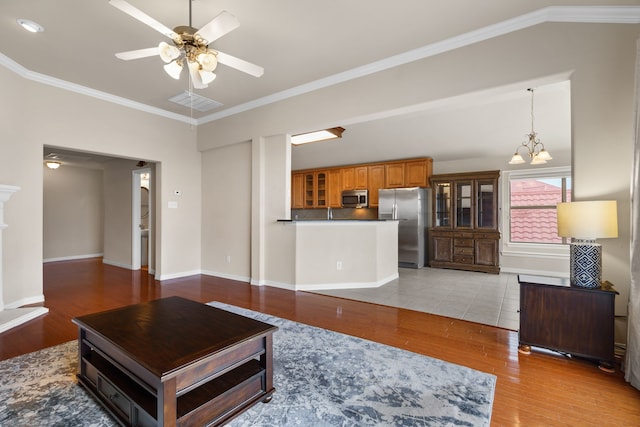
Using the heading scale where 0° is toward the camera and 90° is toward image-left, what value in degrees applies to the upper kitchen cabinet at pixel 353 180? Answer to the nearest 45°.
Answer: approximately 45°

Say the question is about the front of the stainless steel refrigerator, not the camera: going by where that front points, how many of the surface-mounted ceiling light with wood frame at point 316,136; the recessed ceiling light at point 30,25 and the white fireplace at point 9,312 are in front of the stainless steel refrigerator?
3

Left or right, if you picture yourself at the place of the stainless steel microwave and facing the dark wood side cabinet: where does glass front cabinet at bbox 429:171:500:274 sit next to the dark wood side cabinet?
left

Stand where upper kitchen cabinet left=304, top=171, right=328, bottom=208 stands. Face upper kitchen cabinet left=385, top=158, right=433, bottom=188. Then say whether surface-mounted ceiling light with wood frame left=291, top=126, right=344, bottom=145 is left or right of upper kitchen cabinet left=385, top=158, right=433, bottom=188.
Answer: right

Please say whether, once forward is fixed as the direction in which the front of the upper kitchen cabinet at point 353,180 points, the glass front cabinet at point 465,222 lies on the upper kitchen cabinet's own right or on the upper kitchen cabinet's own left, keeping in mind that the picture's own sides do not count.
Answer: on the upper kitchen cabinet's own left

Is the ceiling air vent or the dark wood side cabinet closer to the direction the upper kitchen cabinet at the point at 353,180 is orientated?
the ceiling air vent

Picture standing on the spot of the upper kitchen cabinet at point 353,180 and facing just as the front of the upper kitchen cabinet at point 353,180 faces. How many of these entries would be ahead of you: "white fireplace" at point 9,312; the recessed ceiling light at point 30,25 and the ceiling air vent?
3

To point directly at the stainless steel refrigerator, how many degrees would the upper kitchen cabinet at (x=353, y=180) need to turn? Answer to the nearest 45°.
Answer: approximately 90° to its left

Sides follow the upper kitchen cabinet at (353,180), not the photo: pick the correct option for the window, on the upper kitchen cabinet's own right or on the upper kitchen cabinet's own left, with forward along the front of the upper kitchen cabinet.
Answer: on the upper kitchen cabinet's own left
